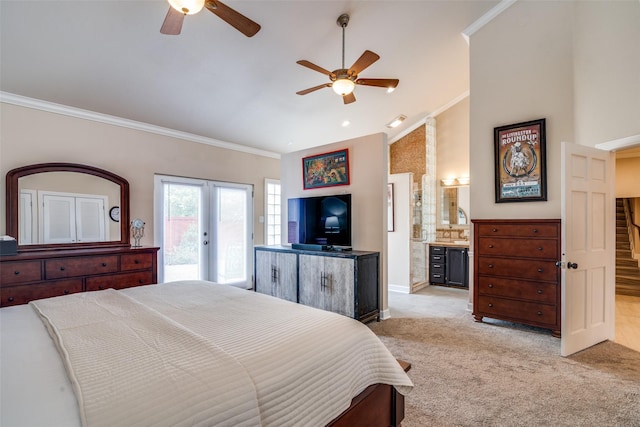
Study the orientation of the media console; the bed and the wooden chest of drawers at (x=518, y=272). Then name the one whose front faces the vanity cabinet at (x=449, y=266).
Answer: the bed

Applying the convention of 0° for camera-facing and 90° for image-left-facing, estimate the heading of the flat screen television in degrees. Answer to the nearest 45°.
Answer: approximately 45°

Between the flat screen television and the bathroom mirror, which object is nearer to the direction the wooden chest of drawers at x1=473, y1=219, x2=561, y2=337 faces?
the flat screen television

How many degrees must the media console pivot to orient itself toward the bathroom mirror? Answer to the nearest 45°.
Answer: approximately 180°

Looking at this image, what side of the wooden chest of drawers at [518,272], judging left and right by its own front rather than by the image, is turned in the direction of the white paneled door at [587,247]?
left

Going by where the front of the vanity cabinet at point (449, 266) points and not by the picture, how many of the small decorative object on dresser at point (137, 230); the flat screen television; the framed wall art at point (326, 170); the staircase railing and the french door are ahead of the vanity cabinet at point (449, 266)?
4

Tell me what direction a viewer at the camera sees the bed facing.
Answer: facing away from the viewer and to the right of the viewer
